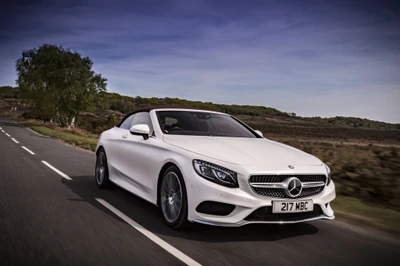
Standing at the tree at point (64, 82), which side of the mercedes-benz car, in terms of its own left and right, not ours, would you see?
back

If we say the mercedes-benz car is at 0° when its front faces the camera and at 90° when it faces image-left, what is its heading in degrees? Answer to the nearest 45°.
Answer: approximately 315°
